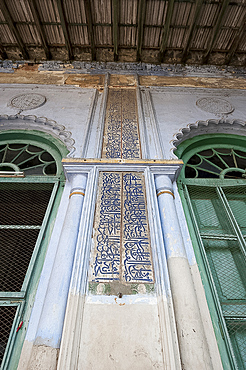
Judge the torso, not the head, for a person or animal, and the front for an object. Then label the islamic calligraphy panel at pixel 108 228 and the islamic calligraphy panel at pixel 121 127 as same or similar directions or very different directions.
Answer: same or similar directions

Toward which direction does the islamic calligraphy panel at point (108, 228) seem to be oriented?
toward the camera

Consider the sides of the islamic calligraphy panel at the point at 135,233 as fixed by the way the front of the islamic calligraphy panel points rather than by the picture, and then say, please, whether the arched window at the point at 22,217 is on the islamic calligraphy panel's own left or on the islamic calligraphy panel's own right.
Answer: on the islamic calligraphy panel's own right

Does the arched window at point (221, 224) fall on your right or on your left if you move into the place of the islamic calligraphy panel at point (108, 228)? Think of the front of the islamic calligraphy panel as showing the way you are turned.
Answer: on your left

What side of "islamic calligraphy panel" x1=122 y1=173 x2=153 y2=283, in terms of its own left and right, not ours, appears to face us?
front

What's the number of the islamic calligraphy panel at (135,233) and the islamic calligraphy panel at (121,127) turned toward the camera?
2

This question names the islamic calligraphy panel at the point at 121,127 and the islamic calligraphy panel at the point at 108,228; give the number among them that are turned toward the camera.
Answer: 2

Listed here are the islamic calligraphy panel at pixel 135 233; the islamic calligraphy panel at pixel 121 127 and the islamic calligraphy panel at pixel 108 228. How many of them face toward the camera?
3

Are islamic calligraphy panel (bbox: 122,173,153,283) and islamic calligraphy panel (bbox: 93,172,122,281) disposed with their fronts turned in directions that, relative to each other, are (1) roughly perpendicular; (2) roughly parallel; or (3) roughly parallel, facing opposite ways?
roughly parallel

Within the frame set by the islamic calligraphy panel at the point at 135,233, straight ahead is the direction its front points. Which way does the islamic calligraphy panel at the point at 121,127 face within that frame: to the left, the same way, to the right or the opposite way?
the same way
